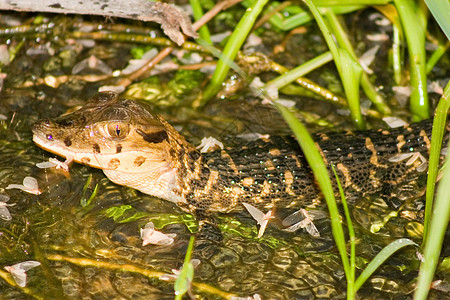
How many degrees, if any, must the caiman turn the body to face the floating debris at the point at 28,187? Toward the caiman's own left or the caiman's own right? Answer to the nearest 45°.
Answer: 0° — it already faces it

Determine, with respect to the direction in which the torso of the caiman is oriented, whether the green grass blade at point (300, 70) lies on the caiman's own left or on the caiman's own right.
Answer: on the caiman's own right

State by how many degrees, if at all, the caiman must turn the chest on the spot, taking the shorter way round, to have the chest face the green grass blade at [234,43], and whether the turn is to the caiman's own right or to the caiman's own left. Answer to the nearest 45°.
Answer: approximately 90° to the caiman's own right

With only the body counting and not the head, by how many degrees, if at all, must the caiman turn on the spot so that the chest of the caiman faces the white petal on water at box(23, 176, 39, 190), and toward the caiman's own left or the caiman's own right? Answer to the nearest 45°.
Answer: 0° — it already faces it

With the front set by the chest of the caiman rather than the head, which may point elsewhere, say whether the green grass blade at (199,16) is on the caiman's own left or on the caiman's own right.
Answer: on the caiman's own right

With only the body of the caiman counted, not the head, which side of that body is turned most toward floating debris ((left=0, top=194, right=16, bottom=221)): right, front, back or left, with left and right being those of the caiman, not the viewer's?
front

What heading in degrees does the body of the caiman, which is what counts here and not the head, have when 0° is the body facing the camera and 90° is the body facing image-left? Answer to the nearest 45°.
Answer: approximately 90°

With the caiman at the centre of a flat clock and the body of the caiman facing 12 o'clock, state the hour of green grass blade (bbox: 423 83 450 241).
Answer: The green grass blade is roughly at 7 o'clock from the caiman.

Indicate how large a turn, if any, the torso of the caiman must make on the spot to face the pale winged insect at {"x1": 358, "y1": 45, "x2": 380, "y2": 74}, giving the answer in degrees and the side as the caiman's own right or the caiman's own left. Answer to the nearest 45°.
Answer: approximately 135° to the caiman's own right

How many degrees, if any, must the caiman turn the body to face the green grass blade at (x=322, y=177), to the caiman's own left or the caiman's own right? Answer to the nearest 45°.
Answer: approximately 135° to the caiman's own left
